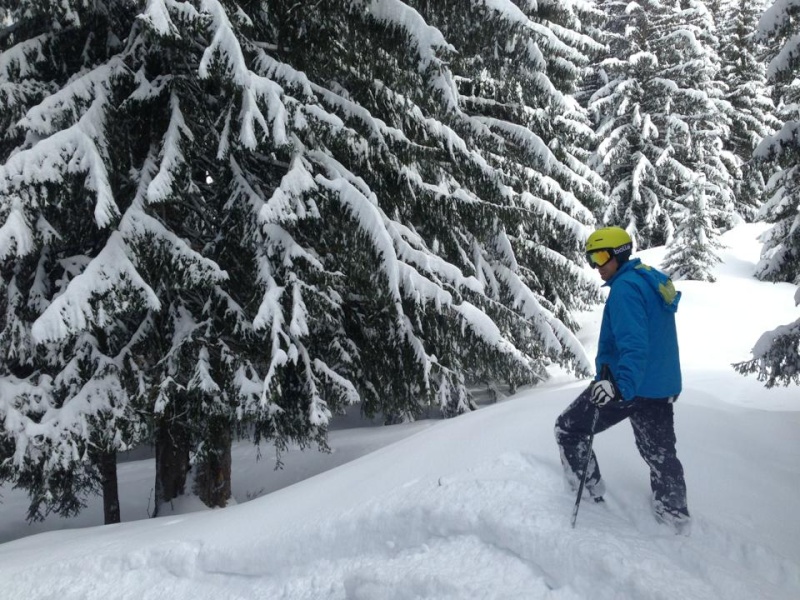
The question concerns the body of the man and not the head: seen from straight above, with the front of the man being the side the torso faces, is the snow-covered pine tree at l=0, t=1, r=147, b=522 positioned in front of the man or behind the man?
in front

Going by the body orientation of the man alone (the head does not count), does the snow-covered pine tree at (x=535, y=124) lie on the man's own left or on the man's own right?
on the man's own right

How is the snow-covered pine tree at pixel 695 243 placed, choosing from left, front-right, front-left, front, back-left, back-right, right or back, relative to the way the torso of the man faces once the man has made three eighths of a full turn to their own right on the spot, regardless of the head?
front-left

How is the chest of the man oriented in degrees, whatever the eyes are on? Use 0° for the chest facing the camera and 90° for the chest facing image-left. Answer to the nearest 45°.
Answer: approximately 90°

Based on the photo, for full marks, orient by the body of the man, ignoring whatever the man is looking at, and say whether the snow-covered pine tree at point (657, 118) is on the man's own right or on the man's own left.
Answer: on the man's own right

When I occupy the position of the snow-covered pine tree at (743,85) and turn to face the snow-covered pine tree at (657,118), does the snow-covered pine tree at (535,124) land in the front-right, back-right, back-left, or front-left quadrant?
front-left

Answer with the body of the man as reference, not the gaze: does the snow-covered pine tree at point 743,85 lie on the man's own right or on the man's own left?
on the man's own right
